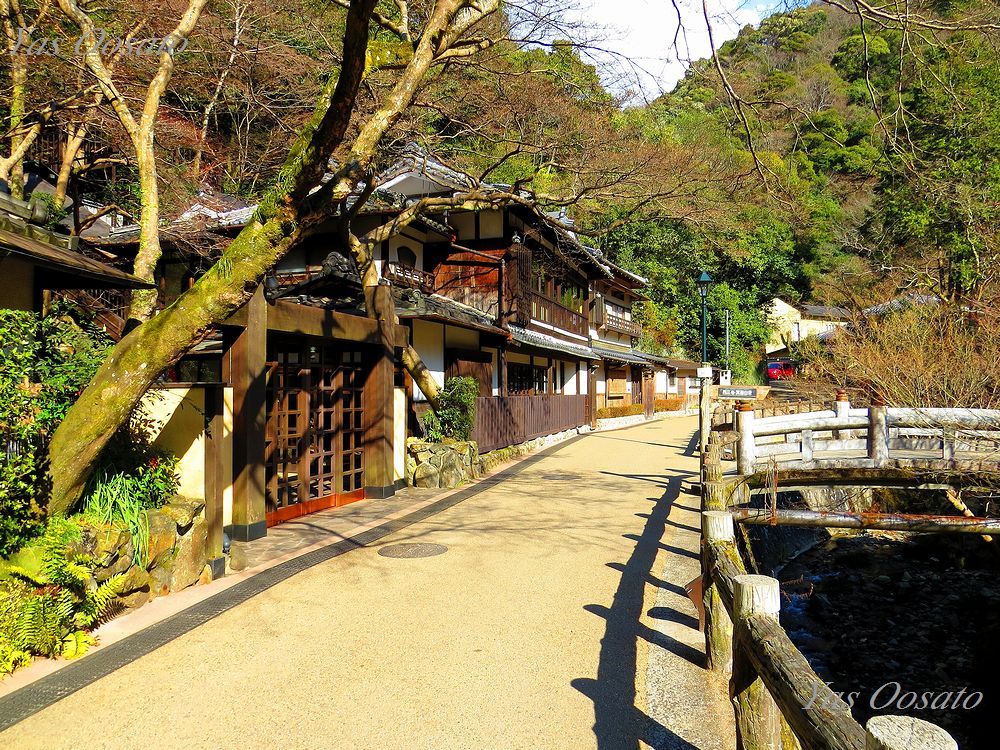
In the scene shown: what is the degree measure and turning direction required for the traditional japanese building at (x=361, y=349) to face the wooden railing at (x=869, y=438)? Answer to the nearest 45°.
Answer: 0° — it already faces it

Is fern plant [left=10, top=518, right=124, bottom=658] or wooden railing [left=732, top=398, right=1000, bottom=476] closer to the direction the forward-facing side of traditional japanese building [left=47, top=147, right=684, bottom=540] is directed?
the wooden railing

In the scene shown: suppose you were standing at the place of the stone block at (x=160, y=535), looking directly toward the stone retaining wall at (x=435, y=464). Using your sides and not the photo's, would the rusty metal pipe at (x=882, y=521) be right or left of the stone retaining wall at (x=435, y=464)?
right

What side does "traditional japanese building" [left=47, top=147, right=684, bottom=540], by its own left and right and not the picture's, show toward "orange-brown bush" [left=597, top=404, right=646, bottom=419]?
left

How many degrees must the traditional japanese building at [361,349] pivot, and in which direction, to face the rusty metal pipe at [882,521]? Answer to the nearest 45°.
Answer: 0° — it already faces it

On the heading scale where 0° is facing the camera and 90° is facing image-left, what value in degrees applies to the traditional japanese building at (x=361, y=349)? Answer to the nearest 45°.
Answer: approximately 315°

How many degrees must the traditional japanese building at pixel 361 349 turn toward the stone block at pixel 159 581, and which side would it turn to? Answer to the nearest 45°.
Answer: approximately 45° to its right

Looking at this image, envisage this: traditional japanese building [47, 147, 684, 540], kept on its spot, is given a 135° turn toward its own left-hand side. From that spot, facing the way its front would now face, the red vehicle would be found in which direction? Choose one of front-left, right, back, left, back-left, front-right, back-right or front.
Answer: front-right

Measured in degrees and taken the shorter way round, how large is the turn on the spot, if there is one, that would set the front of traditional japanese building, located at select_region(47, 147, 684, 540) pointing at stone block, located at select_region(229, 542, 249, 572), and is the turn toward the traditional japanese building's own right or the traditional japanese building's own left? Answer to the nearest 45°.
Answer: approximately 45° to the traditional japanese building's own right
